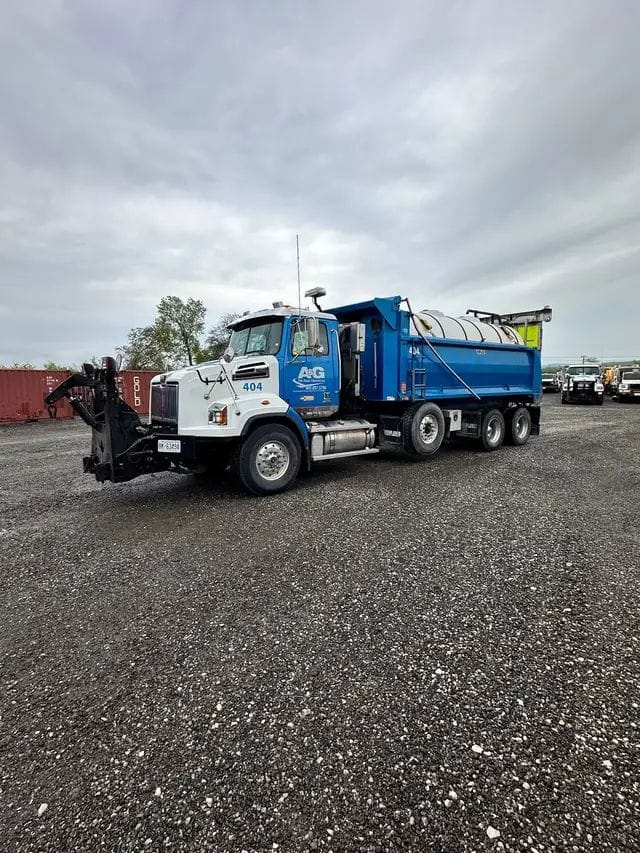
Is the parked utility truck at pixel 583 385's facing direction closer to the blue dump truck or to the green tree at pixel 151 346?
the blue dump truck

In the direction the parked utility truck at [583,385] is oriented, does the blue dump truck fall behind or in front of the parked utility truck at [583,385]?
in front

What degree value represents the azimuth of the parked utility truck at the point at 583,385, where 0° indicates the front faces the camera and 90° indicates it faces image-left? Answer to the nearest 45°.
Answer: approximately 0°

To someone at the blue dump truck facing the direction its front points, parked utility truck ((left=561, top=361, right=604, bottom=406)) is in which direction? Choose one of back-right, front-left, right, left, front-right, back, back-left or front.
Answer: back

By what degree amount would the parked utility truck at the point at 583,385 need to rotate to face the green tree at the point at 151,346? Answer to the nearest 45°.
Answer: approximately 90° to its right

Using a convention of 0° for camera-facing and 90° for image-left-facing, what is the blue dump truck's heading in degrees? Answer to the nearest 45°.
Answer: approximately 45°

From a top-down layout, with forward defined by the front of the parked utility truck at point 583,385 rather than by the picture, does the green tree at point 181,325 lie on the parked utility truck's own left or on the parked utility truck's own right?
on the parked utility truck's own right

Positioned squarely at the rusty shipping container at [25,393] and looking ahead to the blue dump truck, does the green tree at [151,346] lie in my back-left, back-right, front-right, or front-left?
back-left
